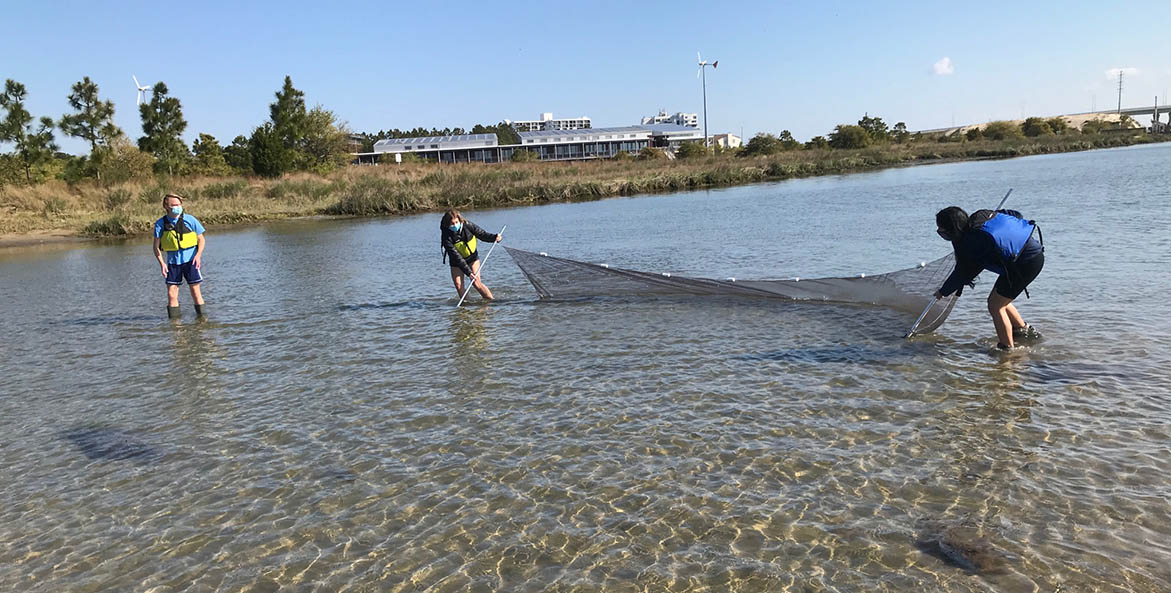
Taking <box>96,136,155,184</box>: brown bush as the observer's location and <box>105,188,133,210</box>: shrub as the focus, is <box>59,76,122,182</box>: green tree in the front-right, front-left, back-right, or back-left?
back-right

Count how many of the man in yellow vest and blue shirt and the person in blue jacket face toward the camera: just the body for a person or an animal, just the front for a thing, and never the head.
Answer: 1

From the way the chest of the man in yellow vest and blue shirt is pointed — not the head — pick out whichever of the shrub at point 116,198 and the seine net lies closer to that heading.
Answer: the seine net

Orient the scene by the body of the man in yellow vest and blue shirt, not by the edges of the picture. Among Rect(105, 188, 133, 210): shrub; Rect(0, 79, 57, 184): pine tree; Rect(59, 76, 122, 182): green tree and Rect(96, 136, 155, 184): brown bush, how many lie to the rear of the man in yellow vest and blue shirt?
4

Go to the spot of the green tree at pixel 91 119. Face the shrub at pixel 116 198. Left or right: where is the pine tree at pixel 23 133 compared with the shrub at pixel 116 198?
right

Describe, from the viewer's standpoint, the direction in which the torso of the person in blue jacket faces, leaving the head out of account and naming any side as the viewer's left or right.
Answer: facing to the left of the viewer

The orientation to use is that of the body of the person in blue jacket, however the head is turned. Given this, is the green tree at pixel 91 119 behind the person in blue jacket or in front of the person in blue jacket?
in front

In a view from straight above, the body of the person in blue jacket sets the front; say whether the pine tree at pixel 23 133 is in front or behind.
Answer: in front

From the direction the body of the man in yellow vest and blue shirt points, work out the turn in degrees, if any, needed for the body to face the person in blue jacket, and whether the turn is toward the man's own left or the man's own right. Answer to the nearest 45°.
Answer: approximately 45° to the man's own left

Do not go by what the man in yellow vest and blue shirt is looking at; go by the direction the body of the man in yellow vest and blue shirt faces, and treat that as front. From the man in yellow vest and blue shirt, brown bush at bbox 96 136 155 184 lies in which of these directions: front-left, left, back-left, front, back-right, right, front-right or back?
back

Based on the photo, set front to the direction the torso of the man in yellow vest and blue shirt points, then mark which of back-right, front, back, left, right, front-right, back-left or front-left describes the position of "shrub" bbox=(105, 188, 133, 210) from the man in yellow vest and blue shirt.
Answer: back

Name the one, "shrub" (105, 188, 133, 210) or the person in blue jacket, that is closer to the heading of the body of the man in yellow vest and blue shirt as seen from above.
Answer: the person in blue jacket

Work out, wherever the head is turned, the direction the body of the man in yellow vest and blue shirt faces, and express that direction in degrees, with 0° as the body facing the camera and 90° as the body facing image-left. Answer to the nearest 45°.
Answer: approximately 0°

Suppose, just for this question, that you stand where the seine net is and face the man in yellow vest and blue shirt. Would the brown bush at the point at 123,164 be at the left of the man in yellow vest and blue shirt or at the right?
right
